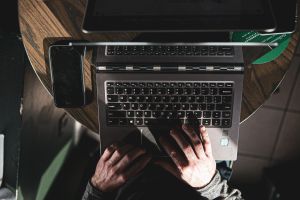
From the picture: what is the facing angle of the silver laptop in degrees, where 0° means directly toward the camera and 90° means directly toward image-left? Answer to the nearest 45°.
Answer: approximately 0°
